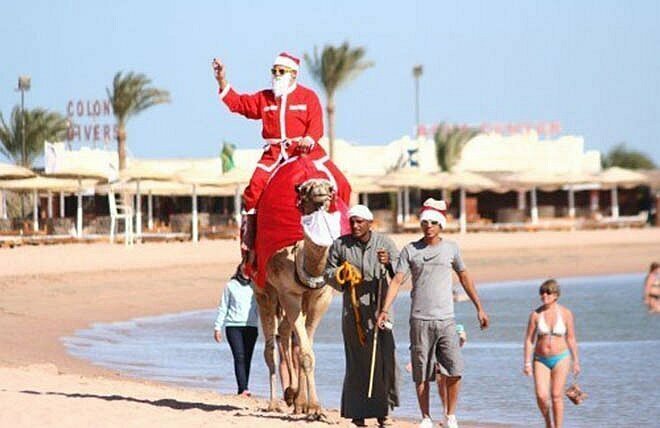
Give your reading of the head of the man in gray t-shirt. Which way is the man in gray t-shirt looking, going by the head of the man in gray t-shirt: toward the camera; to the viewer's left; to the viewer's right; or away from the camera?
toward the camera

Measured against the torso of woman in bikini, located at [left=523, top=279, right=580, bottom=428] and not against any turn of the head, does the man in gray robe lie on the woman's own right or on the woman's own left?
on the woman's own right

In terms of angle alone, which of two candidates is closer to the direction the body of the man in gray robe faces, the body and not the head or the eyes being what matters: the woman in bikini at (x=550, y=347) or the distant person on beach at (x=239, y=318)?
the woman in bikini

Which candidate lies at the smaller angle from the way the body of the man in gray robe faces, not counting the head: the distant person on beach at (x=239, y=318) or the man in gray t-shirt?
the man in gray t-shirt

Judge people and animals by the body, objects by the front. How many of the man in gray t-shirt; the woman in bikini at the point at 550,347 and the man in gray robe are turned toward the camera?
3

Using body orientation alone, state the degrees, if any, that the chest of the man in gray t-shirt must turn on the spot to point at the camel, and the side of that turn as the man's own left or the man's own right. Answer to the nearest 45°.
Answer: approximately 135° to the man's own right

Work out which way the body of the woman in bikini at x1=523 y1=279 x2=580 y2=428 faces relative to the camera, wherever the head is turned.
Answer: toward the camera

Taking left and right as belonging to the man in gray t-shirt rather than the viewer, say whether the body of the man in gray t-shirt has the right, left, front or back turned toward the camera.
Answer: front

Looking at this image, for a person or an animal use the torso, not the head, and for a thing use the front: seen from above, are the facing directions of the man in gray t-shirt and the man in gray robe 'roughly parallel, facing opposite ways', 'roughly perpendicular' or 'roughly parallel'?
roughly parallel
